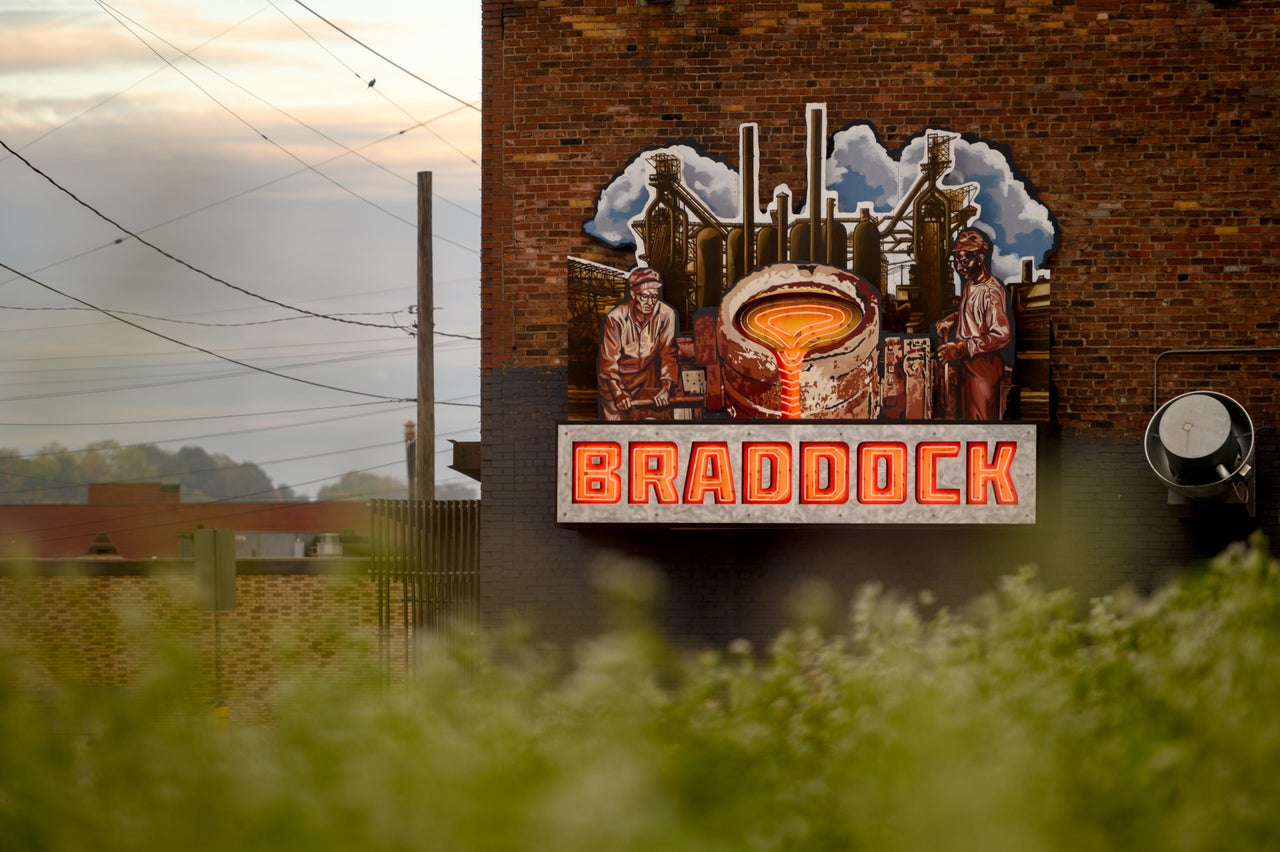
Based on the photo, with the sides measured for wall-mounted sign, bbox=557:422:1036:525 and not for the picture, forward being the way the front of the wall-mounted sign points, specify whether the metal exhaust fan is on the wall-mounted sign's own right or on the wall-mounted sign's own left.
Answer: on the wall-mounted sign's own left

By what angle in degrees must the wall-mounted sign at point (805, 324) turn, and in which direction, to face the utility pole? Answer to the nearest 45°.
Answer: approximately 135° to its right

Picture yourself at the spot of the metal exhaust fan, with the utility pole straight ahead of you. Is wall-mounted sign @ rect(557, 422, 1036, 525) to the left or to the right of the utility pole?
left

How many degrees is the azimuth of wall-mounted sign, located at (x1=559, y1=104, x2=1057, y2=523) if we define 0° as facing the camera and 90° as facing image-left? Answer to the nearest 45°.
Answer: approximately 0°

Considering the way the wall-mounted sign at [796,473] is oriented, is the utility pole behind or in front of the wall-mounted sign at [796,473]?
behind

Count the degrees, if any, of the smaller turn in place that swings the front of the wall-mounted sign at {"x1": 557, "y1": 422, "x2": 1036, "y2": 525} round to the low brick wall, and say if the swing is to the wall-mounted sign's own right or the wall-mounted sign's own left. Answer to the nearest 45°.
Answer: approximately 135° to the wall-mounted sign's own right

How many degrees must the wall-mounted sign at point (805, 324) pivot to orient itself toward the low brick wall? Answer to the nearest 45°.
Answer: approximately 135° to its right

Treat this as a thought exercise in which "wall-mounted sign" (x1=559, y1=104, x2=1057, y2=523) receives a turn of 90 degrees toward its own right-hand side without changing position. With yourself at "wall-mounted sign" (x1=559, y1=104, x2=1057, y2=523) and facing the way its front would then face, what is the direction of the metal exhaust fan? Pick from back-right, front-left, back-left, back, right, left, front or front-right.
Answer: back
